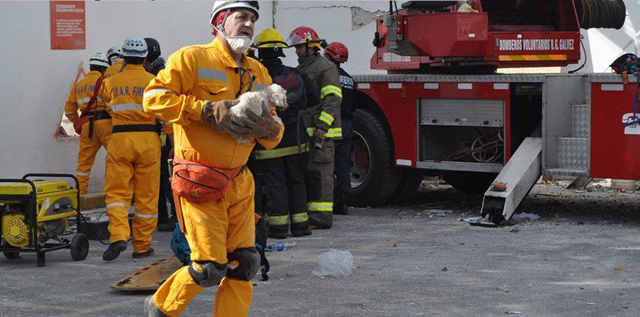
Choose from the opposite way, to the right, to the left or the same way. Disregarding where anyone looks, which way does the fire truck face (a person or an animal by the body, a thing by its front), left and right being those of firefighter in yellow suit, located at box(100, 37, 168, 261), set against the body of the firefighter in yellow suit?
to the right

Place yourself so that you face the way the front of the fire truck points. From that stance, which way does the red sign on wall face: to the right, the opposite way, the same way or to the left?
to the right

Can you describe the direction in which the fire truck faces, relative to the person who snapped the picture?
facing to the right of the viewer

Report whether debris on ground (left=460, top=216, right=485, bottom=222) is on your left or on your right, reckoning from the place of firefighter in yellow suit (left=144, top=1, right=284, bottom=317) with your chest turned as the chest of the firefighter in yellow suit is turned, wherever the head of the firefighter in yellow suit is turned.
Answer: on your left

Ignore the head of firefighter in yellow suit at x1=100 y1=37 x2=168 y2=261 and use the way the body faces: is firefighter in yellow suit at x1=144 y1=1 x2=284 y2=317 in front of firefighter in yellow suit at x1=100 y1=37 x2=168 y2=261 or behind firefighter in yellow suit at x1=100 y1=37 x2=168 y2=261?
behind

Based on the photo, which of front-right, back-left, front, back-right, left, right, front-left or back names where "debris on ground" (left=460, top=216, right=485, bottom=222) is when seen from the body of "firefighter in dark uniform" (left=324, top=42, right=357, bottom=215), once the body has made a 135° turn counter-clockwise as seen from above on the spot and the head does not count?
front-left

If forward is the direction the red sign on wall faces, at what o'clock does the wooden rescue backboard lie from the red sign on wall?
The wooden rescue backboard is roughly at 12 o'clock from the red sign on wall.

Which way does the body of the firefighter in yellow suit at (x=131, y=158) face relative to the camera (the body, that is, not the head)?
away from the camera
